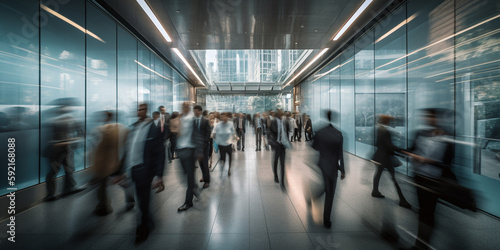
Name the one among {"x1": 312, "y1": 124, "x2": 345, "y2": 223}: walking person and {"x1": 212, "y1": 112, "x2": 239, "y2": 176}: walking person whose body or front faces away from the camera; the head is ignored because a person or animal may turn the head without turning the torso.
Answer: {"x1": 312, "y1": 124, "x2": 345, "y2": 223}: walking person

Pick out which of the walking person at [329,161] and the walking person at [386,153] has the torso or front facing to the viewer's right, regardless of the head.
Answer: the walking person at [386,153]

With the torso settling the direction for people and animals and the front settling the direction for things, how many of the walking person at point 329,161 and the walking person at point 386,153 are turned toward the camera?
0

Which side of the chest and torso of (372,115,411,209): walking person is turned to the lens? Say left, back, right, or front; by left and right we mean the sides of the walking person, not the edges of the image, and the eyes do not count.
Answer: right

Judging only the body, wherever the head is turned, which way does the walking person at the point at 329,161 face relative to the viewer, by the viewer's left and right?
facing away from the viewer

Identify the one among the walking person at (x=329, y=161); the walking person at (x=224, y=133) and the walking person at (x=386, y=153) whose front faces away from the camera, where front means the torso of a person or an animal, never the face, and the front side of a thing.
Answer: the walking person at (x=329, y=161)

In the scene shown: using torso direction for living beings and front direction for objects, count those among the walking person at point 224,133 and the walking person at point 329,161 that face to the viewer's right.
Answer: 0

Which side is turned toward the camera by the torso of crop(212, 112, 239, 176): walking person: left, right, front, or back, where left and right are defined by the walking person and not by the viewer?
front

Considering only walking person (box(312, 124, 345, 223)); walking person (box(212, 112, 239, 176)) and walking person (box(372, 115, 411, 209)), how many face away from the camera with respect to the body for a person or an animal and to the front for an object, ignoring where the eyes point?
1
